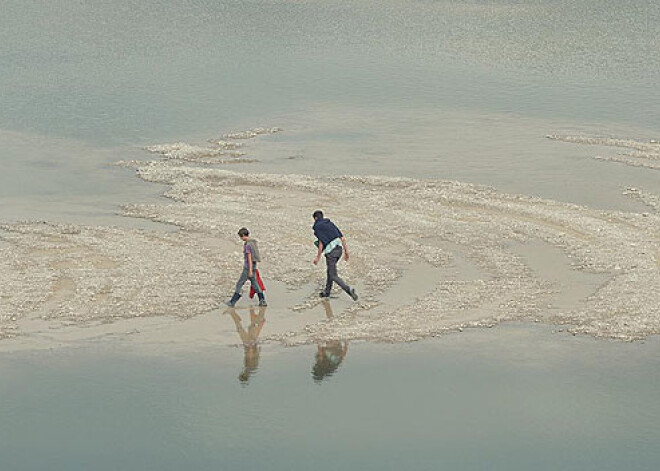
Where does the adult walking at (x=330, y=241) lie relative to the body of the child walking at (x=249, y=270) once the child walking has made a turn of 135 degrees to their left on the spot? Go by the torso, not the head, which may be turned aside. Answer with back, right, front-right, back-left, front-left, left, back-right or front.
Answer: front-left

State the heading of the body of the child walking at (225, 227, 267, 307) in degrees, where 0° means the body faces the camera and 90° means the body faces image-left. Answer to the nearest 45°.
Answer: approximately 90°
